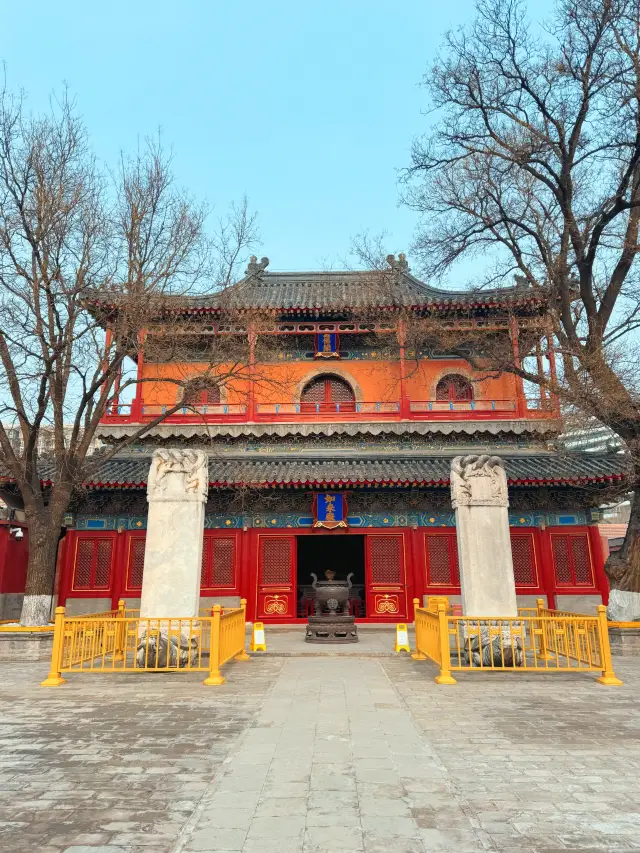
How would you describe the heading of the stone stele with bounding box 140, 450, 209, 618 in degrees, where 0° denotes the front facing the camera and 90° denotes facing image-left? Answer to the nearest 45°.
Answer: approximately 0°

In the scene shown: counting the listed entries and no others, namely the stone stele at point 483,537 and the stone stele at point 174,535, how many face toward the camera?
2

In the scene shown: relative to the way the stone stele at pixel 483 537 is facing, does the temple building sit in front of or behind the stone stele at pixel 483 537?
behind

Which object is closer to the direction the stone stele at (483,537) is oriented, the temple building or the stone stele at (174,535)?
the stone stele

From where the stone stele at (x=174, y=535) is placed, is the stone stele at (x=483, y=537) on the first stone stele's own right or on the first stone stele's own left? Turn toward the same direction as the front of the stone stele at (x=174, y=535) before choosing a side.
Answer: on the first stone stele's own left

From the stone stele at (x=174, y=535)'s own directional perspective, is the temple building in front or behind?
behind

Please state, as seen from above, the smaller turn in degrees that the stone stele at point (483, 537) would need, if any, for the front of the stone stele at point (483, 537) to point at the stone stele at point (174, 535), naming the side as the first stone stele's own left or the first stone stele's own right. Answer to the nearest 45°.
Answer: approximately 90° to the first stone stele's own right

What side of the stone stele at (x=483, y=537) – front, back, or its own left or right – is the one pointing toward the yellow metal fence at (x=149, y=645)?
right

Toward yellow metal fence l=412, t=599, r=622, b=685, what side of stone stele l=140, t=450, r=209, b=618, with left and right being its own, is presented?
left
